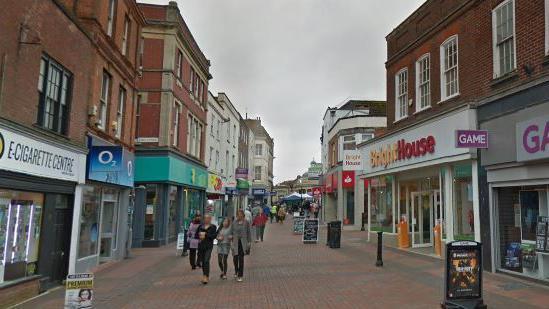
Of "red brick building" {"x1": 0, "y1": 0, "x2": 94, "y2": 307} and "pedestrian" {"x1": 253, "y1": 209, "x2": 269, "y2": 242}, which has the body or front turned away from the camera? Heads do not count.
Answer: the pedestrian

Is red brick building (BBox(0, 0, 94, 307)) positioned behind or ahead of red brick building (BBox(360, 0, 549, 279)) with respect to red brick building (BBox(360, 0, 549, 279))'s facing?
ahead

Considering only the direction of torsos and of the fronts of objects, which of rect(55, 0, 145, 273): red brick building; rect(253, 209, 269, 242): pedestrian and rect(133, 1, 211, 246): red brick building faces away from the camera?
the pedestrian

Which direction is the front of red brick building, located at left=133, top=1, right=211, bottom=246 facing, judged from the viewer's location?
facing the viewer and to the right of the viewer

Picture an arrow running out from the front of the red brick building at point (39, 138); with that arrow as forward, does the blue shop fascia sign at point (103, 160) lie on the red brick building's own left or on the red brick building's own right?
on the red brick building's own left

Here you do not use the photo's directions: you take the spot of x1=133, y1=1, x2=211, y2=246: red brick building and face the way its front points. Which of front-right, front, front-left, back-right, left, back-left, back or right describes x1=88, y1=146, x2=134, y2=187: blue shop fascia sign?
front-right

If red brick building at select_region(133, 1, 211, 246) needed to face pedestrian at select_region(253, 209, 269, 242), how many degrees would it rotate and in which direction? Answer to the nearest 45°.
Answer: approximately 45° to its left

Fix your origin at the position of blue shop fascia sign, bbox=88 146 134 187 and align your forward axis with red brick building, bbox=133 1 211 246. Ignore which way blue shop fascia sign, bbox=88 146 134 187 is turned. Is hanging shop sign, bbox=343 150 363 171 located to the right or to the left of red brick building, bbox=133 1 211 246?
right

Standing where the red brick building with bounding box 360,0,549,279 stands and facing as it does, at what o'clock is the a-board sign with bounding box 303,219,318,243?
The a-board sign is roughly at 3 o'clock from the red brick building.

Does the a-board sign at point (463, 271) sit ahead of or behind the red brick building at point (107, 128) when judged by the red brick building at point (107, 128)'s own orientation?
ahead

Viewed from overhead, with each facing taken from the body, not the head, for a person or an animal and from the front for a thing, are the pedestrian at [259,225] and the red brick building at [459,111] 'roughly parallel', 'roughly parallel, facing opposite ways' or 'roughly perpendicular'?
roughly perpendicular

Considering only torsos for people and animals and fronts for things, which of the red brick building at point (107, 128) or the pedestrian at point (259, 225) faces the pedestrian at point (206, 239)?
the red brick building

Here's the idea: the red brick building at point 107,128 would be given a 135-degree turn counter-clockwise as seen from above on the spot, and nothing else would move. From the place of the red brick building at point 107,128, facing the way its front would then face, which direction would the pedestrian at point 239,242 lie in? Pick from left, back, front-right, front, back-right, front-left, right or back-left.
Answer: back-right

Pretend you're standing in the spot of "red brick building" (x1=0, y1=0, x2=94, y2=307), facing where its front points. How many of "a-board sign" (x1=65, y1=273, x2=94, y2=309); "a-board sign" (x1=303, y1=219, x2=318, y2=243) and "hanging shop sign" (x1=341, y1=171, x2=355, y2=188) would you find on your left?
2

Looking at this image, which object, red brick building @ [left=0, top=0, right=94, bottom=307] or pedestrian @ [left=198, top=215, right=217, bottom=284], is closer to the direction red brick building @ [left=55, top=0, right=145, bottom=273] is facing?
the pedestrian

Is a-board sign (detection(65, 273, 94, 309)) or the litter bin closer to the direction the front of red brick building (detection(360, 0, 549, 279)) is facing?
the a-board sign

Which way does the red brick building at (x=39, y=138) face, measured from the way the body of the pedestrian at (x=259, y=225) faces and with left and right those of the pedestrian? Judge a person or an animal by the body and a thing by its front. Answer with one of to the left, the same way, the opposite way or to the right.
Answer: to the right
